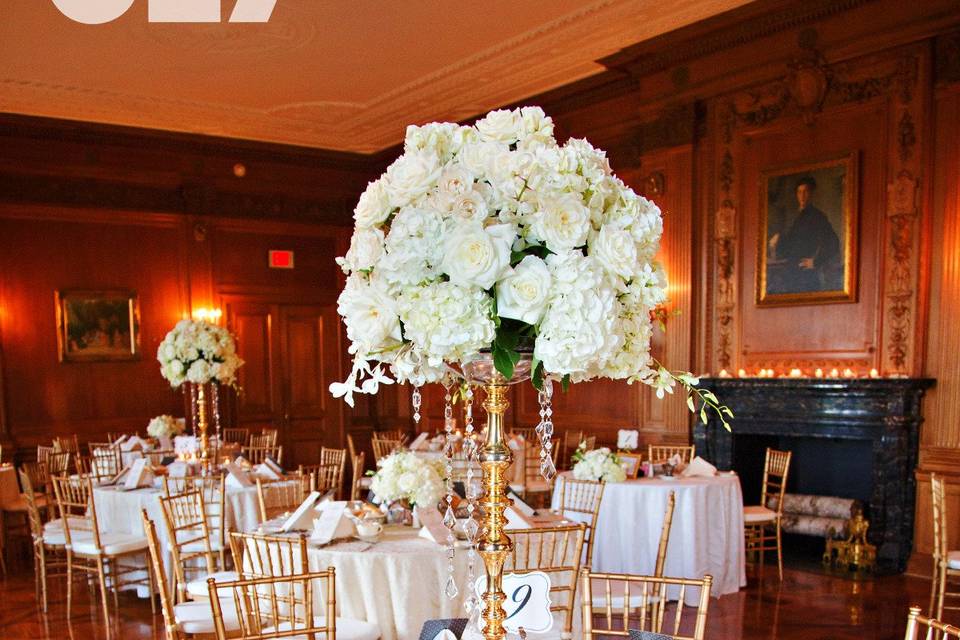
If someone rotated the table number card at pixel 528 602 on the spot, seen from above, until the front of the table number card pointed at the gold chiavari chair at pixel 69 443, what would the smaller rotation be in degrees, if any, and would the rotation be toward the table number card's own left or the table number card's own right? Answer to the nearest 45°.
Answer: approximately 135° to the table number card's own right

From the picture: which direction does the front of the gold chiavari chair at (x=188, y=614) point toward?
to the viewer's right

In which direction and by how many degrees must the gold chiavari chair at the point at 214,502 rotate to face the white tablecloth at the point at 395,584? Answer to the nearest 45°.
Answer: approximately 180°

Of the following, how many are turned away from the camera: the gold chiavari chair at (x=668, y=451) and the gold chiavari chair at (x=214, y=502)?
1

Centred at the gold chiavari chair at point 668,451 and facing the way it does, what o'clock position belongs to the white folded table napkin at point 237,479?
The white folded table napkin is roughly at 2 o'clock from the gold chiavari chair.

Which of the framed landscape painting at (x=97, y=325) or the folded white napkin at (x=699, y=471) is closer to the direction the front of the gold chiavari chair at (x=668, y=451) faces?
the folded white napkin

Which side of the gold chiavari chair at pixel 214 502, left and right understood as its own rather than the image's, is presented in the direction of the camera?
back

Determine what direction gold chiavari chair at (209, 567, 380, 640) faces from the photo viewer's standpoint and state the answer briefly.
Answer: facing away from the viewer and to the right of the viewer

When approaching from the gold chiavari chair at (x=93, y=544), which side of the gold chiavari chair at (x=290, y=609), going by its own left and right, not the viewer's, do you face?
left
